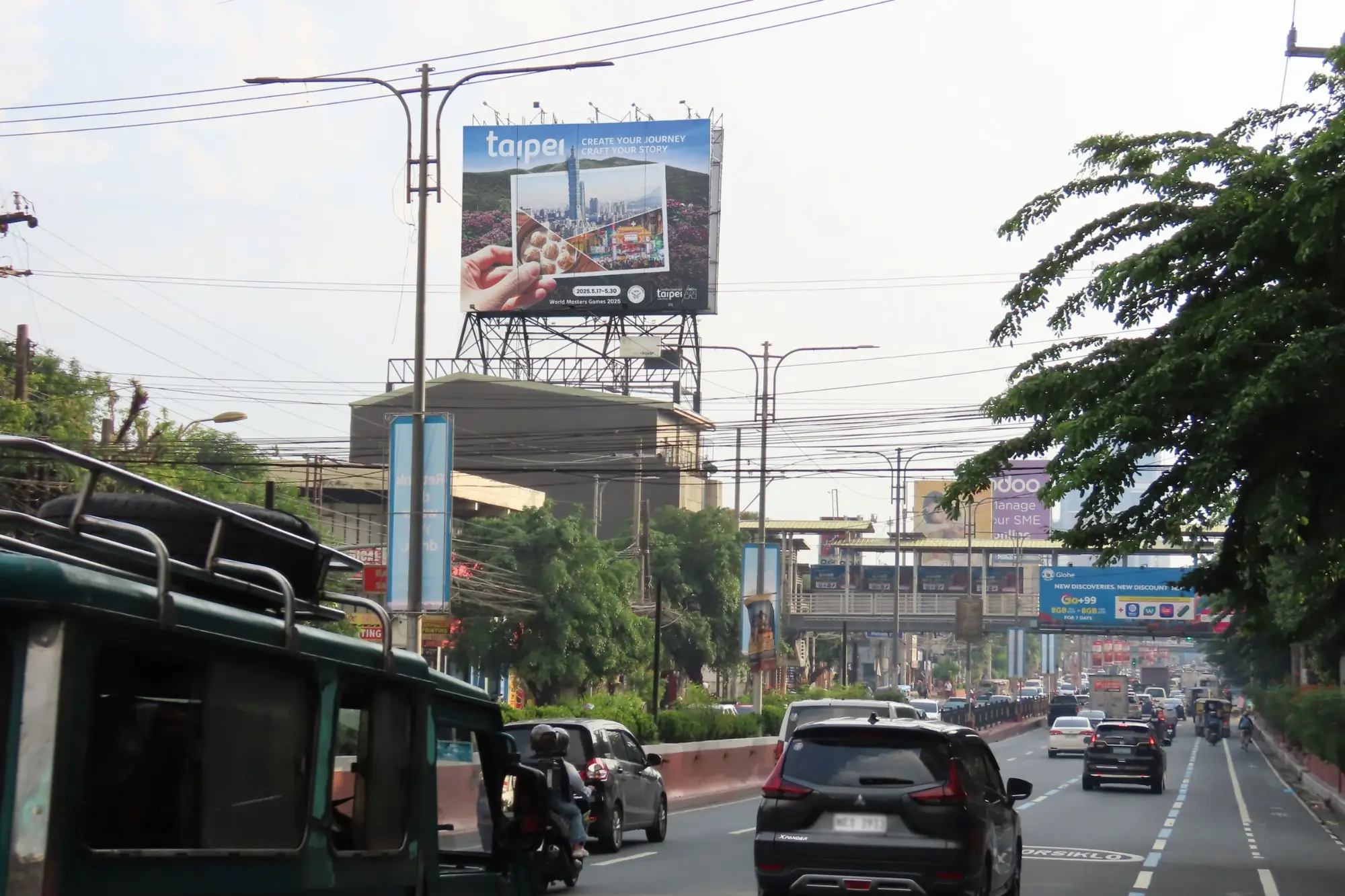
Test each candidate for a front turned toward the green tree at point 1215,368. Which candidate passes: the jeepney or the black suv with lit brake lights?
the jeepney

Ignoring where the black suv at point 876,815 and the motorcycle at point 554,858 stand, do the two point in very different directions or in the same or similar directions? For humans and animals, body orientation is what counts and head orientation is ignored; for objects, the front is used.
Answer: same or similar directions

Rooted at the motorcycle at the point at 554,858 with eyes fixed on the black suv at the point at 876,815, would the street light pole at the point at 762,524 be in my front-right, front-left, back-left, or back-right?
front-left

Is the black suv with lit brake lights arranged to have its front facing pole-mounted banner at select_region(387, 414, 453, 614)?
no

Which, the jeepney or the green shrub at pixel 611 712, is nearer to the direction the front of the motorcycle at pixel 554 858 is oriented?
the green shrub

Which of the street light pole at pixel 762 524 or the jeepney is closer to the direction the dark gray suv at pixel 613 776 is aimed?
the street light pole

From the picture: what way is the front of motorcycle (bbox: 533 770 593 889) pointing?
away from the camera

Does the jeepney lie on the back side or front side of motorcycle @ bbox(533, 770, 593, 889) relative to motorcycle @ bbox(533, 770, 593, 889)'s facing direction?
on the back side

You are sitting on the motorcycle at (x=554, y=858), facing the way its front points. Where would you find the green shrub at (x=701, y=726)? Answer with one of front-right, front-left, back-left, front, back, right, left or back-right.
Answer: front

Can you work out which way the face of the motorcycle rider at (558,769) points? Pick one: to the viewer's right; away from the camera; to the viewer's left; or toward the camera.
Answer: away from the camera

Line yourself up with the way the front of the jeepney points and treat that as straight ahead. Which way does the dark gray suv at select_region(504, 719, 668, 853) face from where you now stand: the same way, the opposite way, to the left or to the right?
the same way

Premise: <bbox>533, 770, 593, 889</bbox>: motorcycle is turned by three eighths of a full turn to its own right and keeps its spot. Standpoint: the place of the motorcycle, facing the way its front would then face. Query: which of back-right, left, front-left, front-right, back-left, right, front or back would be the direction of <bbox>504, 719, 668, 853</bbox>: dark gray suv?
back-left

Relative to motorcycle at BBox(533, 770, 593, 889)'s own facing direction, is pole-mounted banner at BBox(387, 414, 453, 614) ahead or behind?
ahead

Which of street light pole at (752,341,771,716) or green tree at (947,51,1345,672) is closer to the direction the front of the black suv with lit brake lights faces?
the street light pole

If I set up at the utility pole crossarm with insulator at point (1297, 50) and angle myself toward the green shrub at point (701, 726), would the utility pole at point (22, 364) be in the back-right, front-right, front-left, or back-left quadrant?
front-left

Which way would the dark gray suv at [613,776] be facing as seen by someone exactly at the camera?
facing away from the viewer and to the right of the viewer

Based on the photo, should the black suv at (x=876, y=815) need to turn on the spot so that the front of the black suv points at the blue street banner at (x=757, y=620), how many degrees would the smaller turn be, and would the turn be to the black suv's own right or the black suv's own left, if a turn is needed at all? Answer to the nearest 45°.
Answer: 0° — it already faces it

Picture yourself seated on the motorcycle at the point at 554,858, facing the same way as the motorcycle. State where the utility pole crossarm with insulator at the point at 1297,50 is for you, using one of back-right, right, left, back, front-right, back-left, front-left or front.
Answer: front-right

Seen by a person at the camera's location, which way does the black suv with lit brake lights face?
facing away from the viewer

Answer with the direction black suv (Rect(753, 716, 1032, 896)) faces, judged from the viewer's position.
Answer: facing away from the viewer

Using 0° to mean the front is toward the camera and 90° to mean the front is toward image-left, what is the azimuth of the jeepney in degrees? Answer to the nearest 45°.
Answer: approximately 225°

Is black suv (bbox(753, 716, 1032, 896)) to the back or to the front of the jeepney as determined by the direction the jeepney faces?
to the front
